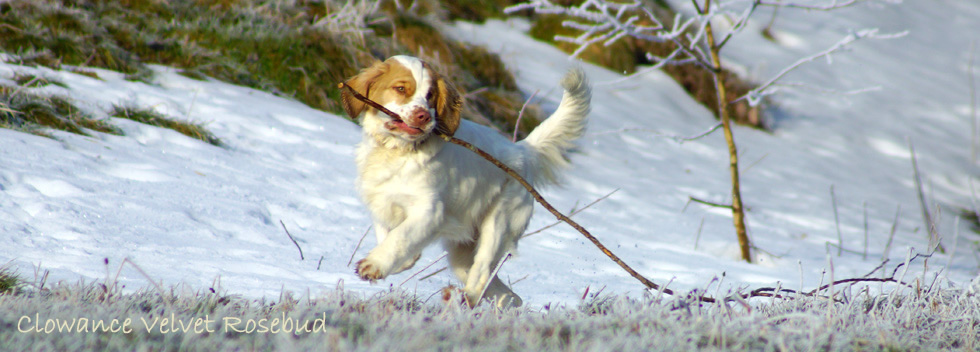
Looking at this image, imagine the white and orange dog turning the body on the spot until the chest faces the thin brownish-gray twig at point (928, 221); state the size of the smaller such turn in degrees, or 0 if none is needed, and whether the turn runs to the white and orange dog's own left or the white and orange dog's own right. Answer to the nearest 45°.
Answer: approximately 180°

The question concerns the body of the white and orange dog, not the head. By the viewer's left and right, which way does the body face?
facing the viewer and to the left of the viewer
